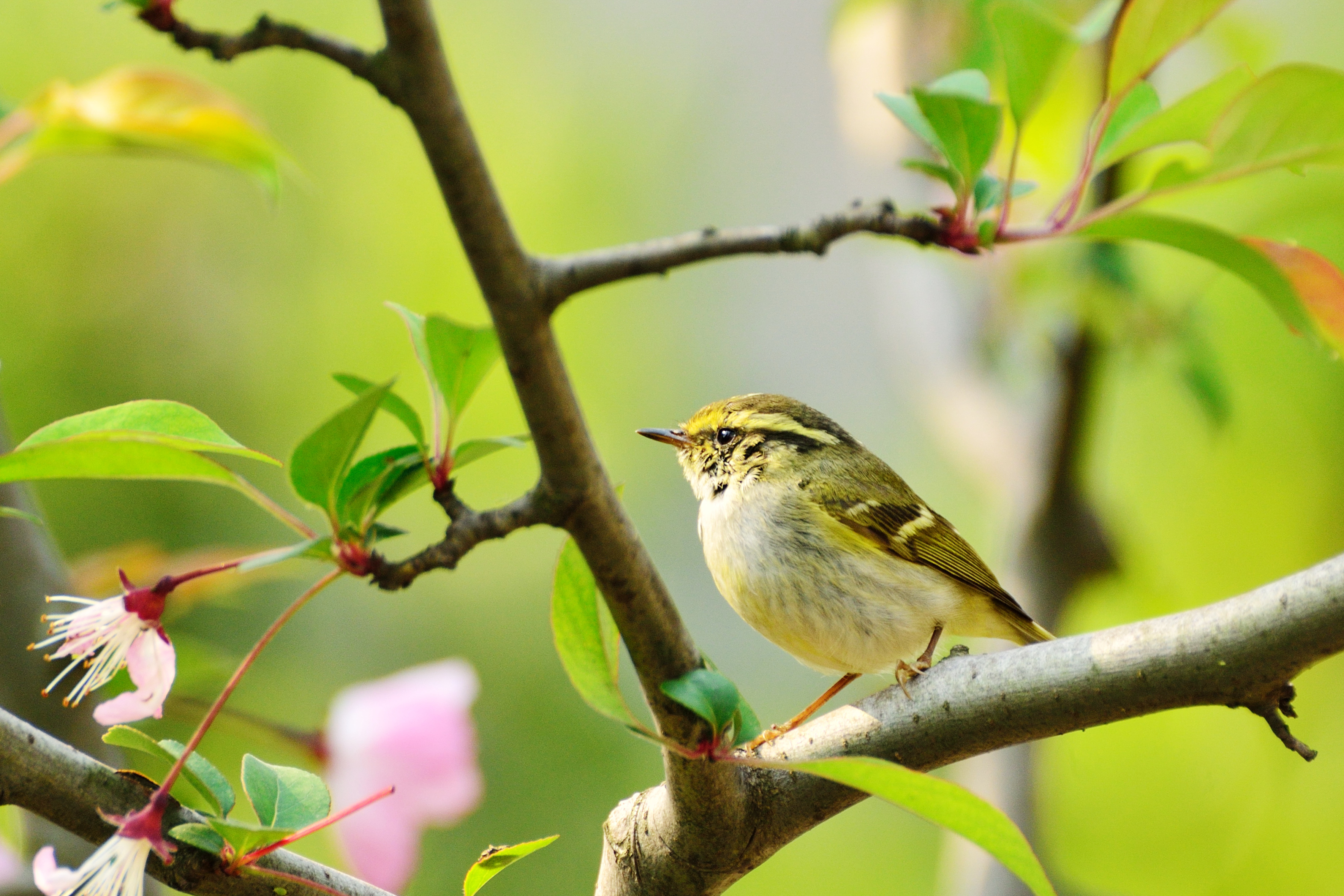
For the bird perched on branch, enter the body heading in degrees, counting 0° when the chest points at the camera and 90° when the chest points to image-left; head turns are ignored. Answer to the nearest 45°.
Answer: approximately 90°

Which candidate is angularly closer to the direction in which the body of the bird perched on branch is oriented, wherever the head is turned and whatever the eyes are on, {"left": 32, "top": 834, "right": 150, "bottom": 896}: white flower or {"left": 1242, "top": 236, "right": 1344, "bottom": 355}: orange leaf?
the white flower

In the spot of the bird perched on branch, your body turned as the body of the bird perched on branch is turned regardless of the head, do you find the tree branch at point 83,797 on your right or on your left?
on your right
